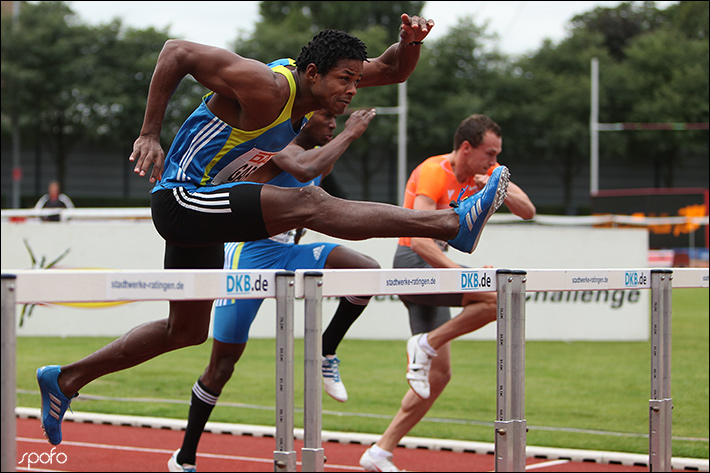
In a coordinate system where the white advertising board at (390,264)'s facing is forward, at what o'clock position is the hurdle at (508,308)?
The hurdle is roughly at 12 o'clock from the white advertising board.

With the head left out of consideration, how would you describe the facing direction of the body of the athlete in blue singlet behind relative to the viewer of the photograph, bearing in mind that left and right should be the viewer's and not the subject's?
facing to the right of the viewer

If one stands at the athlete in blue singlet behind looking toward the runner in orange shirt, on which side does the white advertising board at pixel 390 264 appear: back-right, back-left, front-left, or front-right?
front-left

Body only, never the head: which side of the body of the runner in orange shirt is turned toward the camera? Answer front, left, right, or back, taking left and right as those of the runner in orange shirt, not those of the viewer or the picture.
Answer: right

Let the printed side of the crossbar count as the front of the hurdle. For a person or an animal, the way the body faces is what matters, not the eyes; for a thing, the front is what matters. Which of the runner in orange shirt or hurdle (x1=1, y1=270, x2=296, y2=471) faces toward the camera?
the hurdle

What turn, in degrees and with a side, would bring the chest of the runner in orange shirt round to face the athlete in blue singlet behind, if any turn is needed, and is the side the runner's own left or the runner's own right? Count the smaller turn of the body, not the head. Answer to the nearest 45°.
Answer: approximately 135° to the runner's own right

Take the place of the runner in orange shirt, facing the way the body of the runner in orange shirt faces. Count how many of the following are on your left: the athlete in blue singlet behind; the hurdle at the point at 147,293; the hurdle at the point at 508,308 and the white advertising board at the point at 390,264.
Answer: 1

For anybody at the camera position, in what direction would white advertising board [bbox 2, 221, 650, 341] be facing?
facing the viewer

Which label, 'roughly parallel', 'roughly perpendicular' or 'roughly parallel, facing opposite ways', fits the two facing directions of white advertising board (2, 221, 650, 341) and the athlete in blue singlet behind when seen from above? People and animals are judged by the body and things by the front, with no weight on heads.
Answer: roughly perpendicular

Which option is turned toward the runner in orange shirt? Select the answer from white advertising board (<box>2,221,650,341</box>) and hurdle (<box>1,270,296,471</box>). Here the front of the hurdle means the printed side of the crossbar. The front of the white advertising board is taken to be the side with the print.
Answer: the white advertising board

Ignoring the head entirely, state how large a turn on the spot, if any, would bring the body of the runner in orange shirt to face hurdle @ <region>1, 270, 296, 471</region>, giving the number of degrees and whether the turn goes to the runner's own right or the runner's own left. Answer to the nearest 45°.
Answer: approximately 90° to the runner's own right

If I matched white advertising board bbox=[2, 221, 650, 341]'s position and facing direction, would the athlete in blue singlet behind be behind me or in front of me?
in front
